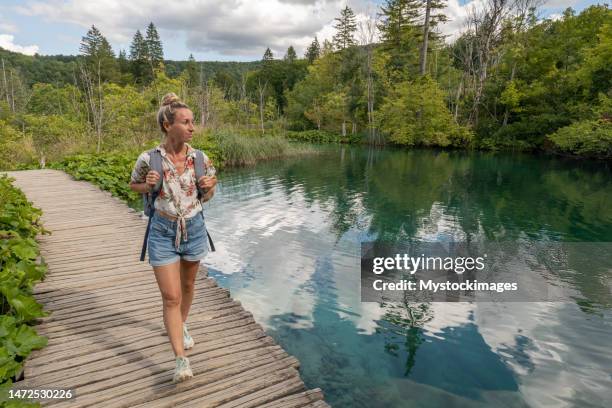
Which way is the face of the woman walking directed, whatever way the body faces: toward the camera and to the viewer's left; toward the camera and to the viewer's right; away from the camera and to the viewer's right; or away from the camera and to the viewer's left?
toward the camera and to the viewer's right

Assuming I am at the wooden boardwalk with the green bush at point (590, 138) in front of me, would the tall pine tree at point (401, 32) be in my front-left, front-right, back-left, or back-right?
front-left

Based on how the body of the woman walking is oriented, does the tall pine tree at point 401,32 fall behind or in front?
behind

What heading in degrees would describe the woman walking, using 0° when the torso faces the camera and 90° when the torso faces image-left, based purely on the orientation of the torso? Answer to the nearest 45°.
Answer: approximately 0°

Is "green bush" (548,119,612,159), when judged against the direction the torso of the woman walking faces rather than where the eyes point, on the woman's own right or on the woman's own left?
on the woman's own left

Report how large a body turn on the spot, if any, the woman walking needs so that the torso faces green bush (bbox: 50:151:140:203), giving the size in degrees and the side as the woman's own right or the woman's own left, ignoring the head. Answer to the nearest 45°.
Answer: approximately 180°

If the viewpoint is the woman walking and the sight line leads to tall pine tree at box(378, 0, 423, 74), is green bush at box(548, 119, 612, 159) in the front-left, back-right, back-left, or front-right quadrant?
front-right

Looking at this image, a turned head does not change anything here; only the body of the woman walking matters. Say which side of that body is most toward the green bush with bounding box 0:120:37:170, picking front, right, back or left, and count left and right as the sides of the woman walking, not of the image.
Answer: back

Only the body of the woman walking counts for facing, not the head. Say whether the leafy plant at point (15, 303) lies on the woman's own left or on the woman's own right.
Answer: on the woman's own right
